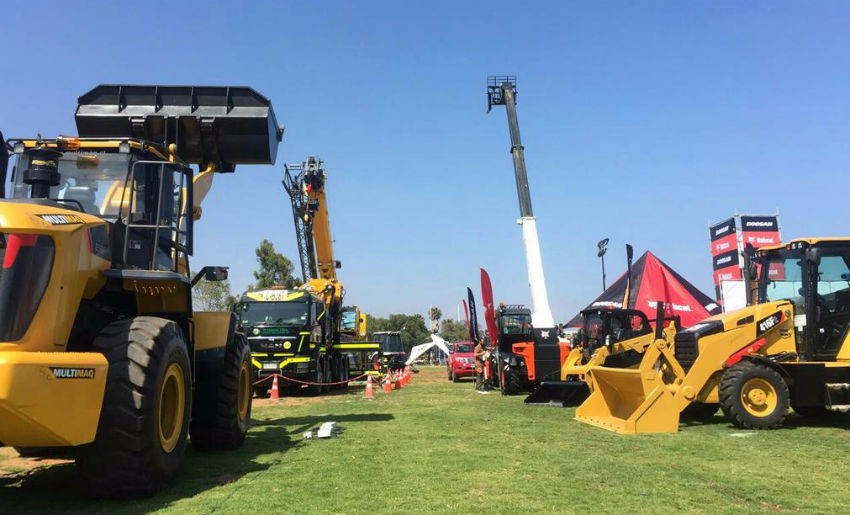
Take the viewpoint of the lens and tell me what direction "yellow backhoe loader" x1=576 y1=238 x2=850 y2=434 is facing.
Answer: facing the viewer and to the left of the viewer

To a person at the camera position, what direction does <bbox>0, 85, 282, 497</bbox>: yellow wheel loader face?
facing away from the viewer and to the right of the viewer

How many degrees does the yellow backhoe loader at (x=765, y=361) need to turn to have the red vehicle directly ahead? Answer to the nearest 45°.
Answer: approximately 90° to its right

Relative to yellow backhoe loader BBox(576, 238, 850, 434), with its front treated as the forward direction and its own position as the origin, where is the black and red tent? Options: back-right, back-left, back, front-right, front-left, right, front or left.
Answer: back-right

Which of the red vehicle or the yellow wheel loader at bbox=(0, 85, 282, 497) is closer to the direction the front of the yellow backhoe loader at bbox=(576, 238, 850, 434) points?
the yellow wheel loader

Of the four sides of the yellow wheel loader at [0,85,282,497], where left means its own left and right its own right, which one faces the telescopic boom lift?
front

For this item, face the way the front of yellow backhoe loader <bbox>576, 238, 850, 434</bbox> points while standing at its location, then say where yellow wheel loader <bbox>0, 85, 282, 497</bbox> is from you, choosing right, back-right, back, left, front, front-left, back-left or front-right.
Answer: front
